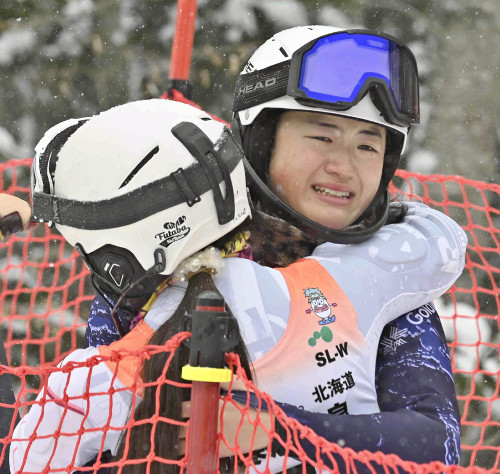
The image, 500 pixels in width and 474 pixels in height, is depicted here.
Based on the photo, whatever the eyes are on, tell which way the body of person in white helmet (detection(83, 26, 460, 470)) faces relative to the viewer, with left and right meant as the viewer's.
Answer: facing the viewer and to the right of the viewer

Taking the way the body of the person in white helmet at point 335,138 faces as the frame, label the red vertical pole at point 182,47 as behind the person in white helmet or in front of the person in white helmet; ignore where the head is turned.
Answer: behind

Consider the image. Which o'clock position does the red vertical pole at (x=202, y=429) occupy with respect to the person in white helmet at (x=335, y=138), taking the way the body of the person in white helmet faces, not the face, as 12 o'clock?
The red vertical pole is roughly at 2 o'clock from the person in white helmet.

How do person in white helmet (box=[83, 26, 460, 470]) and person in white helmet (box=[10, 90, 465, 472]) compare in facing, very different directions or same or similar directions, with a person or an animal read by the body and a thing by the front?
very different directions

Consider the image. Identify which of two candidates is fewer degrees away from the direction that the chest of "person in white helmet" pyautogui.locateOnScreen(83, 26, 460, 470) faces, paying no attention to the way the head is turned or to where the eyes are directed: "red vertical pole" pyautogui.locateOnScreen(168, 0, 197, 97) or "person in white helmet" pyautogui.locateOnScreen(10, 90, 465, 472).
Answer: the person in white helmet
